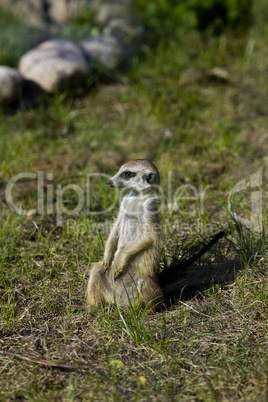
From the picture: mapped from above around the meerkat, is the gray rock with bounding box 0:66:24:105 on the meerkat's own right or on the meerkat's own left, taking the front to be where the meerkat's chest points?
on the meerkat's own right

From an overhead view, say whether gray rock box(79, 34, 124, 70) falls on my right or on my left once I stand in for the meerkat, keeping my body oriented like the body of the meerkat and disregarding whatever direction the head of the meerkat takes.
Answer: on my right

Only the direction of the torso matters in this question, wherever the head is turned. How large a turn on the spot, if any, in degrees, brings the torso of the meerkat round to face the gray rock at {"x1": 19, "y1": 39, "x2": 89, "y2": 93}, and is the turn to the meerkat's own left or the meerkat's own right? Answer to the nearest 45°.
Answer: approximately 135° to the meerkat's own right
